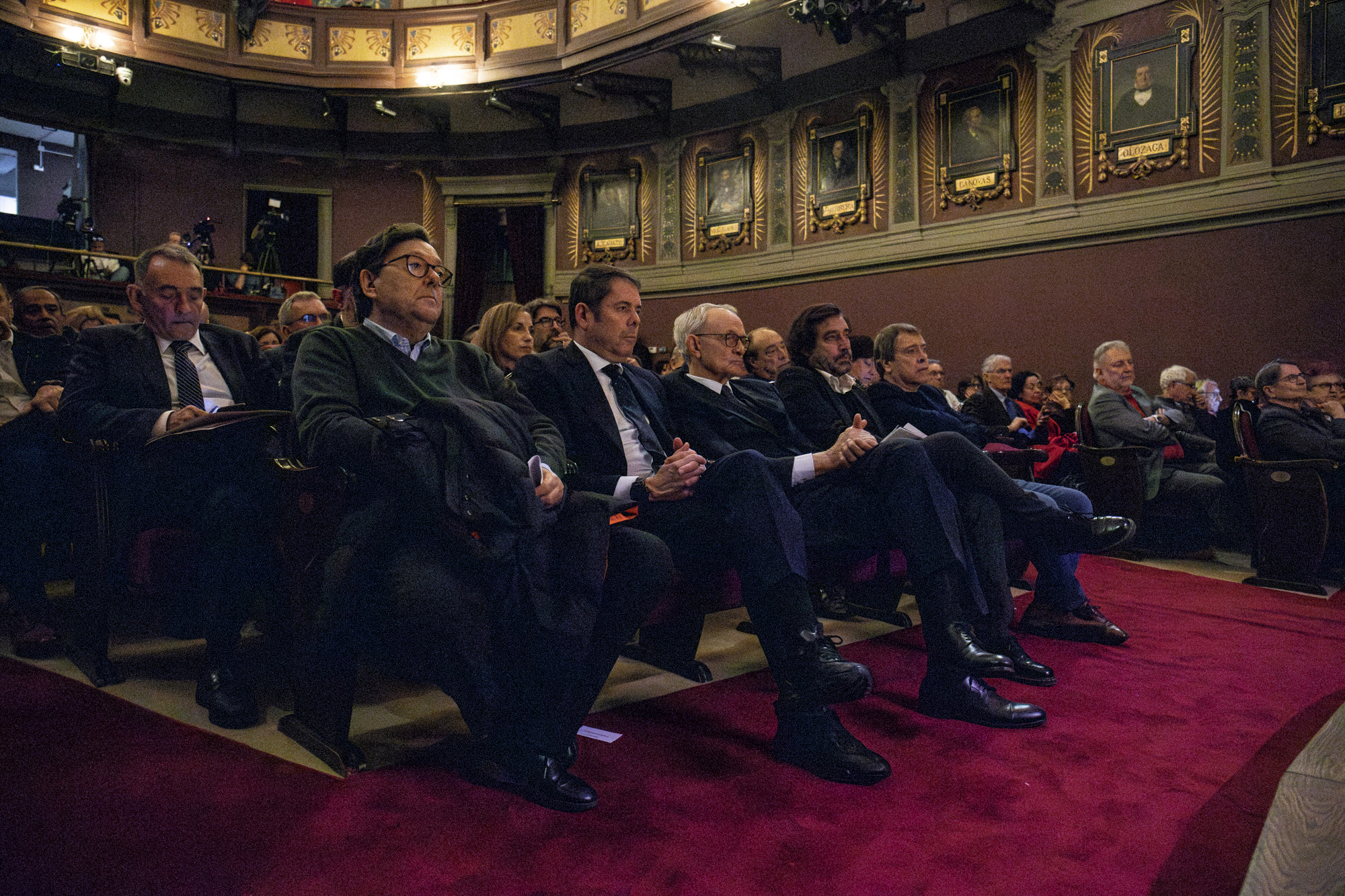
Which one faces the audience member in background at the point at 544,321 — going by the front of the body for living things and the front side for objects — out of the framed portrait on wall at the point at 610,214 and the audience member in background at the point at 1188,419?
the framed portrait on wall

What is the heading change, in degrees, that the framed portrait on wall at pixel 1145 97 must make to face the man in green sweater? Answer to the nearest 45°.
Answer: approximately 45° to its left

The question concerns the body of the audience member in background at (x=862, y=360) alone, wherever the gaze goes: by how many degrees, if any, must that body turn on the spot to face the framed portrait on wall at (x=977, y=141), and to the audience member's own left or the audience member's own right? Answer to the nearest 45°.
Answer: approximately 135° to the audience member's own left

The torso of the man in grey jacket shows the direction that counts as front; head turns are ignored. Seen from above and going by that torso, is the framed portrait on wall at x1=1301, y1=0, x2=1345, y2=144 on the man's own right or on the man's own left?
on the man's own left

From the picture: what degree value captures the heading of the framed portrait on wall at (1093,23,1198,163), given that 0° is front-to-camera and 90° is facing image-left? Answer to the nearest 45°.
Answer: approximately 45°
